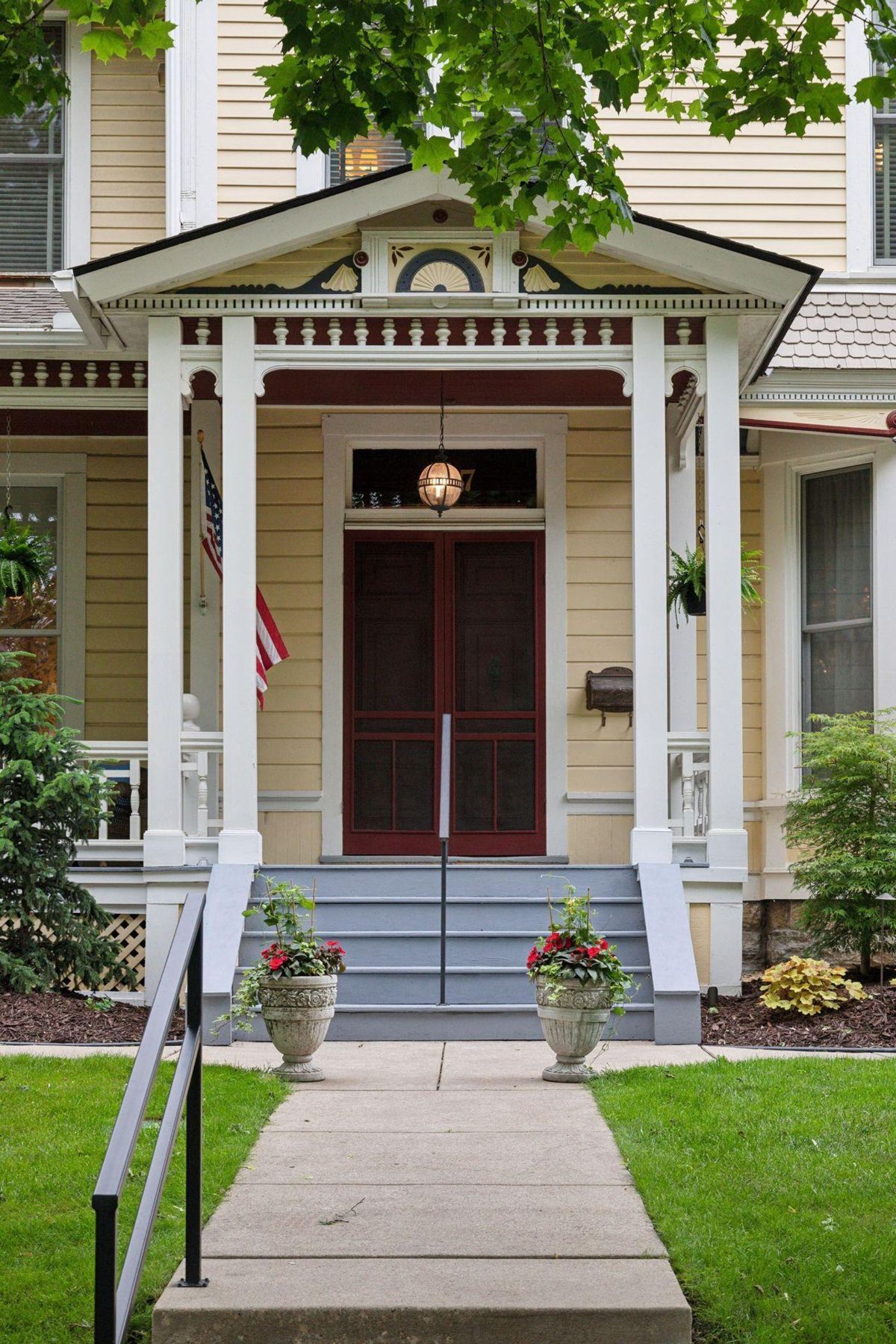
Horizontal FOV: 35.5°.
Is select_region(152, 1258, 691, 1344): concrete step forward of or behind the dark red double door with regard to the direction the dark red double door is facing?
forward

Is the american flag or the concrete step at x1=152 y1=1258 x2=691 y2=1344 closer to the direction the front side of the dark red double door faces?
the concrete step

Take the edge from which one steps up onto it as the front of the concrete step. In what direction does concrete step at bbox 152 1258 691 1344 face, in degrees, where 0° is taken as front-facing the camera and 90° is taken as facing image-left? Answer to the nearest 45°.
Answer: approximately 0°

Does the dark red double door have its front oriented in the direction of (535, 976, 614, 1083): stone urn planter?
yes

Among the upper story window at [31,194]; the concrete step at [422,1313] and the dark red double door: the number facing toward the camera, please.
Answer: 3

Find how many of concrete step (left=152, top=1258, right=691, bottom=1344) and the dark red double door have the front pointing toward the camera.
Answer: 2

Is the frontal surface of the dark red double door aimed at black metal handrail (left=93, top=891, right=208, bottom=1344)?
yes

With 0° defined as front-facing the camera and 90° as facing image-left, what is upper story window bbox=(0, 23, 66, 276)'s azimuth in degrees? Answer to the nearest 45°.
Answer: approximately 0°

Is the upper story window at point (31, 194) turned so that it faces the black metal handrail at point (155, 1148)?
yes
